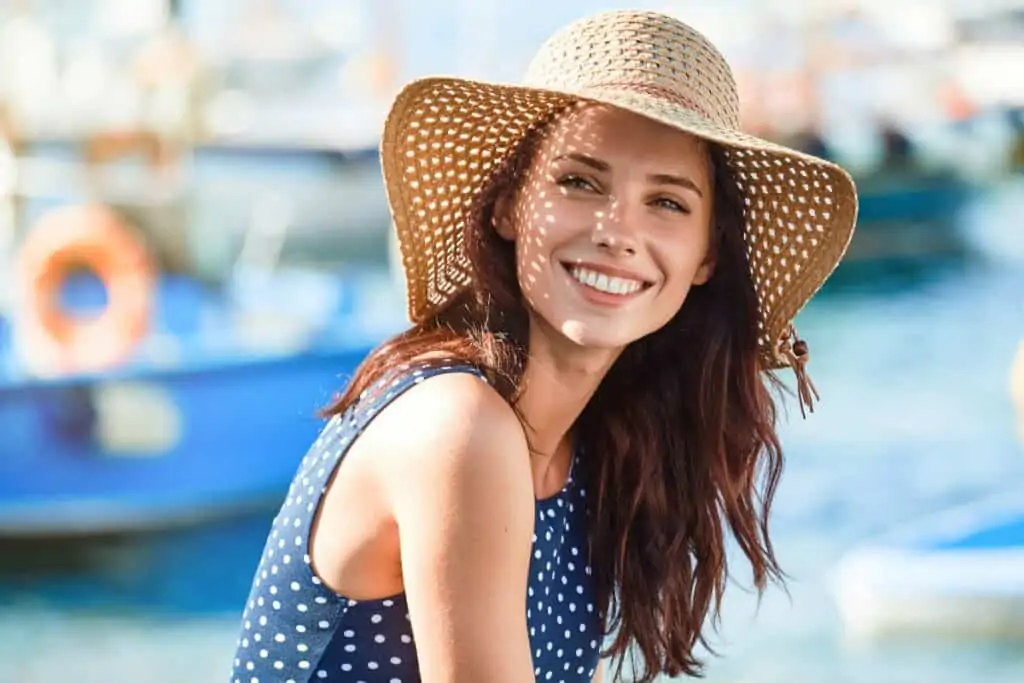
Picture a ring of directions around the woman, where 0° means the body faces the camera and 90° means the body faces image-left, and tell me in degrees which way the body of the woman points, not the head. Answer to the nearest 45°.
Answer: approximately 315°

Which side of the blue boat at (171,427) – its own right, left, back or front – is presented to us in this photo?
right
